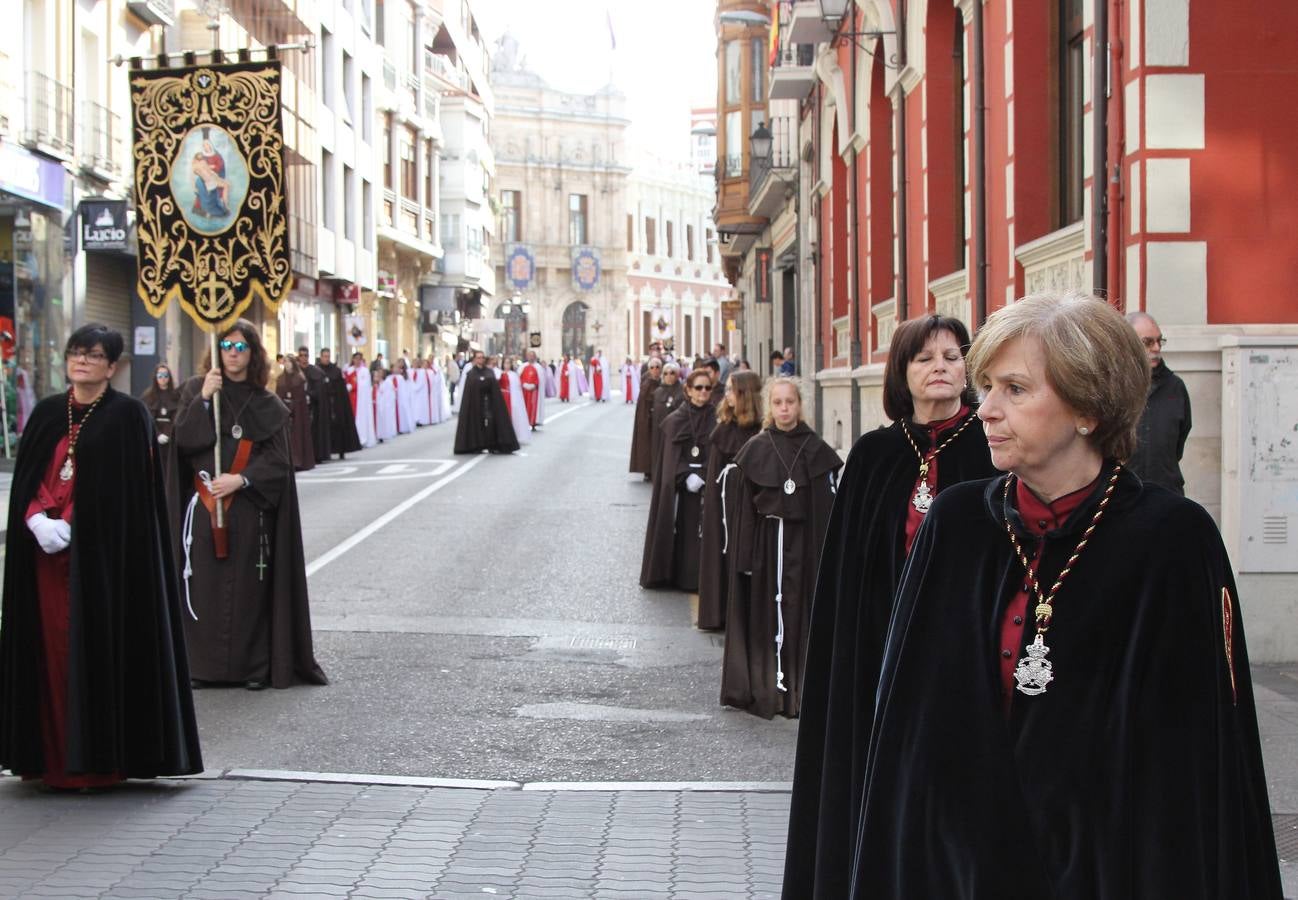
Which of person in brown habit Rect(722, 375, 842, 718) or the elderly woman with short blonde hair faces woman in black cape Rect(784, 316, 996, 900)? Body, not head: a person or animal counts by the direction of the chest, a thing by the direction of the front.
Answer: the person in brown habit

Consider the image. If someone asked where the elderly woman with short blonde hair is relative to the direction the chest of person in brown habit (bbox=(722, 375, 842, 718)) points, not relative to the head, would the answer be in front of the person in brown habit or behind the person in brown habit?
in front

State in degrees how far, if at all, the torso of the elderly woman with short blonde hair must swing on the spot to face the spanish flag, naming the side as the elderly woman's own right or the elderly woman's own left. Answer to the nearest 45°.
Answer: approximately 135° to the elderly woman's own right

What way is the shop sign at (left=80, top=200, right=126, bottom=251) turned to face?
toward the camera

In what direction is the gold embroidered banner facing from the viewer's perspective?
toward the camera

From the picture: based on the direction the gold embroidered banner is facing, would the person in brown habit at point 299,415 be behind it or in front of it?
behind

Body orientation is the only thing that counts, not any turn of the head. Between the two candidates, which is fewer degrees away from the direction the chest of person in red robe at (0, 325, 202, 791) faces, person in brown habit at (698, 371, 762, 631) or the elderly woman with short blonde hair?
the elderly woman with short blonde hair

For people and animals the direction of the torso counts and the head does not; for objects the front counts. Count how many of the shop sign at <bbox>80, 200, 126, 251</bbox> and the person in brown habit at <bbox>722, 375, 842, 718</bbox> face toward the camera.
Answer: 2

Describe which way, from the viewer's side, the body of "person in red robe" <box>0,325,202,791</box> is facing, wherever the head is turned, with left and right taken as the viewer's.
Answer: facing the viewer and to the left of the viewer

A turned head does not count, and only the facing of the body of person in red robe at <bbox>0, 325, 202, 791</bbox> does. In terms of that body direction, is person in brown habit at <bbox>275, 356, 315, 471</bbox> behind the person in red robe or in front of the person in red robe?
behind

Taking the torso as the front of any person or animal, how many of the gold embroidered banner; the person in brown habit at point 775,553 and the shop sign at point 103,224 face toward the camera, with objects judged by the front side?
3
